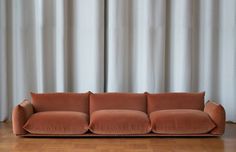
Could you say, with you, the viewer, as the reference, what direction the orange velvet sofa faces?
facing the viewer
